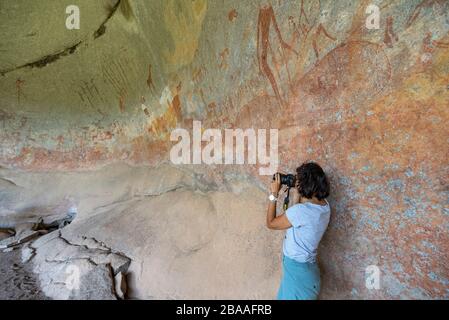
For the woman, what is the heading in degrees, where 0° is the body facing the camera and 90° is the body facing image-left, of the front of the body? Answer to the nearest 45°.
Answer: approximately 135°

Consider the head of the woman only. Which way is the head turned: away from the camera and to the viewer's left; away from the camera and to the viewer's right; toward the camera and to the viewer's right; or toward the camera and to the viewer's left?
away from the camera and to the viewer's left

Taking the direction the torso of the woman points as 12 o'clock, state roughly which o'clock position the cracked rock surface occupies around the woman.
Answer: The cracked rock surface is roughly at 11 o'clock from the woman.
